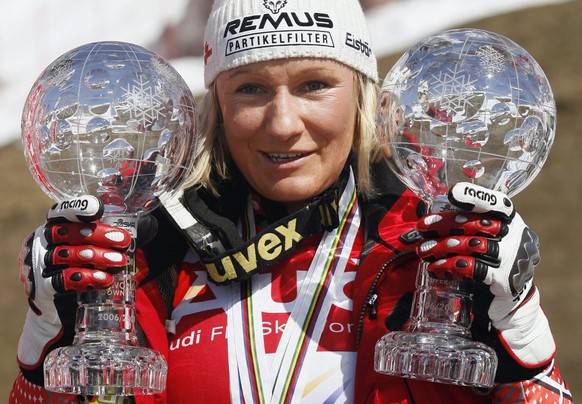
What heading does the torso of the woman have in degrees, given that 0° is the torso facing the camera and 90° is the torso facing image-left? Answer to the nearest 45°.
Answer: approximately 0°
